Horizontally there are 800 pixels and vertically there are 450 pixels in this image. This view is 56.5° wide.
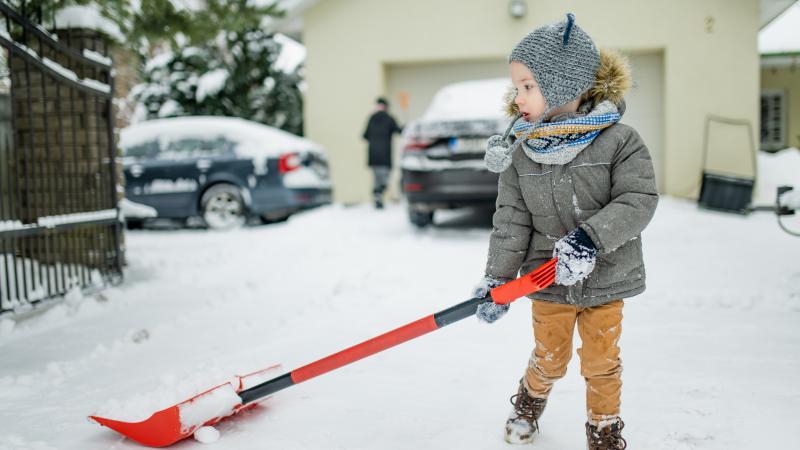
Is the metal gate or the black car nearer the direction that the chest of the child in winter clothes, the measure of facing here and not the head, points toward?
the metal gate

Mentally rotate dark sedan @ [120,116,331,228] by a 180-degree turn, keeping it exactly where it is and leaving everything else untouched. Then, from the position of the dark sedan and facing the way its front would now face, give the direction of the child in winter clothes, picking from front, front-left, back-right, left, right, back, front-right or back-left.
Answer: front-right

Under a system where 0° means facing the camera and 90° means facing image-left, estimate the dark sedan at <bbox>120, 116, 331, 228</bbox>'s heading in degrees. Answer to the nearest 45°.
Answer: approximately 135°

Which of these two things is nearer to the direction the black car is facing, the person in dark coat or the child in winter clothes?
the person in dark coat

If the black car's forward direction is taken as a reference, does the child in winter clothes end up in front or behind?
behind

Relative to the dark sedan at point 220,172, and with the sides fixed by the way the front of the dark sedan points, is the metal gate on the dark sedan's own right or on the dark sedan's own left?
on the dark sedan's own left

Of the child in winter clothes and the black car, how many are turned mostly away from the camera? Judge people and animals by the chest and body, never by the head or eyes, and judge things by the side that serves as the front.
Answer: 1

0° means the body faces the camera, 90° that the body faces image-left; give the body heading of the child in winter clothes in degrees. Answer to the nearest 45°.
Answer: approximately 45°

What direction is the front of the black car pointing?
away from the camera

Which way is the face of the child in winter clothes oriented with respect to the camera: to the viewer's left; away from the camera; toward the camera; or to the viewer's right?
to the viewer's left

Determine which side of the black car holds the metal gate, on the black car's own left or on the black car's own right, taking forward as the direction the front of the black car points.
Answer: on the black car's own left
